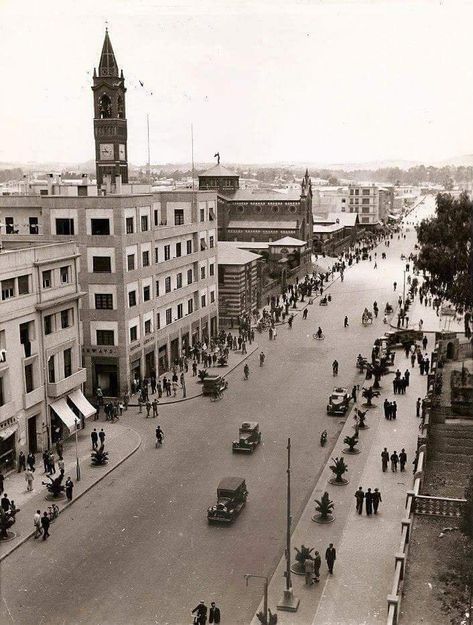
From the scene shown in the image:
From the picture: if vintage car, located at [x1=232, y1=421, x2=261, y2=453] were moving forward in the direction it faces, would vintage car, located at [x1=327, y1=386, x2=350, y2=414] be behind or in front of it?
behind

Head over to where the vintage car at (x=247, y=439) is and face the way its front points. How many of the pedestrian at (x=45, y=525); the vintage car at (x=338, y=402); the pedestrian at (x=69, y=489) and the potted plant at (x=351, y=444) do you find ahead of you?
2

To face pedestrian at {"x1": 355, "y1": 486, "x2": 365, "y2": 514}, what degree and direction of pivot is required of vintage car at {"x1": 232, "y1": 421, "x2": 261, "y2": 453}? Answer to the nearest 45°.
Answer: approximately 90° to its left

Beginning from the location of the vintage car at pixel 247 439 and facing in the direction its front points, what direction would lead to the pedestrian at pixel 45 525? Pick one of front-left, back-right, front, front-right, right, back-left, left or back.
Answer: front

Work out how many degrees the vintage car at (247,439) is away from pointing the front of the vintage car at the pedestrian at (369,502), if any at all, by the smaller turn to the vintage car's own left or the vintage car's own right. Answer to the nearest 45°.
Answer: approximately 90° to the vintage car's own left

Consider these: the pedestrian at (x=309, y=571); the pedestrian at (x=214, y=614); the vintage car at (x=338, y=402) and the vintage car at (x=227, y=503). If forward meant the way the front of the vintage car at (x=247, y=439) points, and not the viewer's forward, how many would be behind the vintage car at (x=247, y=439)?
1

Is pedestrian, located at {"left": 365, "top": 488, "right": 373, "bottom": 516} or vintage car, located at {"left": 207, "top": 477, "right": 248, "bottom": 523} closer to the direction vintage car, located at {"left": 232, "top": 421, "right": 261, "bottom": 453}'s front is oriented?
the vintage car

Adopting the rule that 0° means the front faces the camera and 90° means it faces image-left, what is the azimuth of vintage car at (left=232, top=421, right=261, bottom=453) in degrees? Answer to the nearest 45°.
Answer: approximately 45°

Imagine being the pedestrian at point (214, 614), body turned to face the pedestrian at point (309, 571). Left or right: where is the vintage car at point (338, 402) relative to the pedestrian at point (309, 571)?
left

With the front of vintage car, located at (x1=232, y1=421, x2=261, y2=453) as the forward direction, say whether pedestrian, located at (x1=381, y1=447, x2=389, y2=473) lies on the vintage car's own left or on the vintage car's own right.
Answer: on the vintage car's own left

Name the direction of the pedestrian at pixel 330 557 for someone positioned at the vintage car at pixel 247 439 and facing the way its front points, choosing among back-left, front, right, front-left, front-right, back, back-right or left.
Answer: front-left

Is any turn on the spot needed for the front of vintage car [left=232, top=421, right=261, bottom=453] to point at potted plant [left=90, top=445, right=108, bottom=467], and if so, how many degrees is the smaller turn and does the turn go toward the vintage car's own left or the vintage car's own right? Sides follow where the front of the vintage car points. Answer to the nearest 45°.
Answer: approximately 45° to the vintage car's own right

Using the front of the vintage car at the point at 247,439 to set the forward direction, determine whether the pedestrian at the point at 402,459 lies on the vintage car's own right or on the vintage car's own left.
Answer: on the vintage car's own left

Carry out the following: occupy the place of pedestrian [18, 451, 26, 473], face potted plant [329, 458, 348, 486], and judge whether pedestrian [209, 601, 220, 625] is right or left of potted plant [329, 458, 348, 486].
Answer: right

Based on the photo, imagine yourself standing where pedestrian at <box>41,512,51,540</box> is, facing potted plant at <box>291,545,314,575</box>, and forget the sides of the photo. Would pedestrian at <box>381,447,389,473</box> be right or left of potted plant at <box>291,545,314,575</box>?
left

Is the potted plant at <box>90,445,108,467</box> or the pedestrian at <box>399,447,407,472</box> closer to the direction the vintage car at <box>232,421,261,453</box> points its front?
the potted plant

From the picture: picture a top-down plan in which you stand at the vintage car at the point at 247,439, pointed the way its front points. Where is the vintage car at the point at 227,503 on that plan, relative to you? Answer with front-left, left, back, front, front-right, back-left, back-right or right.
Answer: front-left
